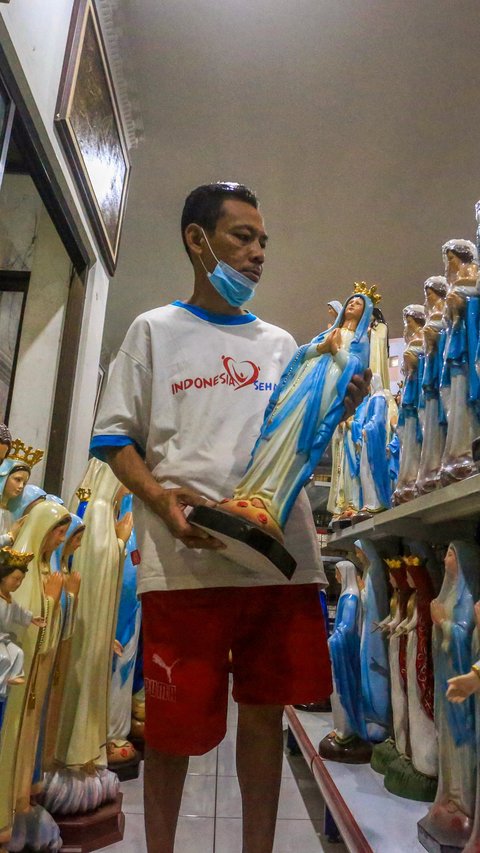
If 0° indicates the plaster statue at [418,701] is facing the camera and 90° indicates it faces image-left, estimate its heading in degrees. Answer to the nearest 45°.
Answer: approximately 90°

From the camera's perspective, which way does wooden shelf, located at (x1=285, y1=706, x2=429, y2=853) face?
to the viewer's left

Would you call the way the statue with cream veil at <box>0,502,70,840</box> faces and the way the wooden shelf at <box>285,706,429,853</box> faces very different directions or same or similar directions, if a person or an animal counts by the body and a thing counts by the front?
very different directions

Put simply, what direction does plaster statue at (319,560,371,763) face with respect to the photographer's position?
facing to the left of the viewer

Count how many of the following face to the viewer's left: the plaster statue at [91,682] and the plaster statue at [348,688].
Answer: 1

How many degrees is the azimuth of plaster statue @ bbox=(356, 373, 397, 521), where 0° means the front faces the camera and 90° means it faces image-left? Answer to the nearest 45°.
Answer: approximately 90°

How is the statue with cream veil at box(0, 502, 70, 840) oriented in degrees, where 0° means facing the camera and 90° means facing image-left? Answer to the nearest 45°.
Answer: approximately 270°

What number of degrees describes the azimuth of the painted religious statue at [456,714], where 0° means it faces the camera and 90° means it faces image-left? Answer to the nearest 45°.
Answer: approximately 90°

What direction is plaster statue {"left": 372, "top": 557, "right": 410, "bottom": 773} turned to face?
to the viewer's left
